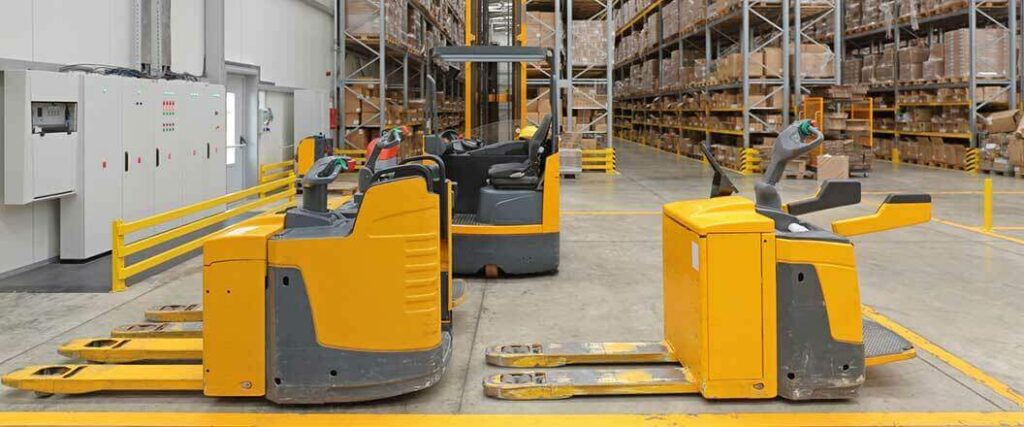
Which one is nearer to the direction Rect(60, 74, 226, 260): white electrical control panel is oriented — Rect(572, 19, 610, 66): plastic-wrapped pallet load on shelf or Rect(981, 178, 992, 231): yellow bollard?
the yellow bollard

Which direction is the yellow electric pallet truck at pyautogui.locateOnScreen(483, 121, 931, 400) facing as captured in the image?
to the viewer's left

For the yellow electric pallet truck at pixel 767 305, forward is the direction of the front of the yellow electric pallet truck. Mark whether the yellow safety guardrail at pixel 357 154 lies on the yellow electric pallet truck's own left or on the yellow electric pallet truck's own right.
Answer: on the yellow electric pallet truck's own right

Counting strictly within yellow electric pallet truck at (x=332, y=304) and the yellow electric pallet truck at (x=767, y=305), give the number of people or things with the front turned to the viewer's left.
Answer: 2

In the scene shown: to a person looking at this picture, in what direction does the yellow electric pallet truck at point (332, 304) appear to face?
facing to the left of the viewer

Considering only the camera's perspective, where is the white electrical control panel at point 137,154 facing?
facing the viewer and to the right of the viewer

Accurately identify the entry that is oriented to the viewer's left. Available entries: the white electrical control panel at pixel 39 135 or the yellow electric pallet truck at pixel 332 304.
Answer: the yellow electric pallet truck

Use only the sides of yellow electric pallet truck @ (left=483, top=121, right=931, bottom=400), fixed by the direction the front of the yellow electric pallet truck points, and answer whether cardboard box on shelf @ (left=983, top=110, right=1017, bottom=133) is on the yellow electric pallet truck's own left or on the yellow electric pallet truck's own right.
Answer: on the yellow electric pallet truck's own right
